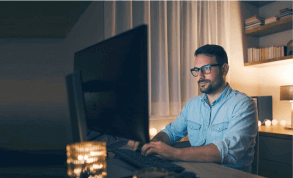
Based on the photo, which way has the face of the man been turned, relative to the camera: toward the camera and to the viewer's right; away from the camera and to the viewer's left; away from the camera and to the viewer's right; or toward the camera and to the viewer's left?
toward the camera and to the viewer's left

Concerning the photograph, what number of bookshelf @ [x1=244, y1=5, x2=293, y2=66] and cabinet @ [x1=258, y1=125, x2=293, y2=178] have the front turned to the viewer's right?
0

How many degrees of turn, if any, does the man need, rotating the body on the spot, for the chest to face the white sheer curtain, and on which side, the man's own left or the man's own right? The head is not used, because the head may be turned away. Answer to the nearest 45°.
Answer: approximately 135° to the man's own right

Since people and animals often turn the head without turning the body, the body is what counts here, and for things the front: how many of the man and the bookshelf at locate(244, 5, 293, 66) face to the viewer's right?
0

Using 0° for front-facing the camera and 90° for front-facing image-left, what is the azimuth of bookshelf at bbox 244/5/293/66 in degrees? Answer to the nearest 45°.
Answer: approximately 45°
